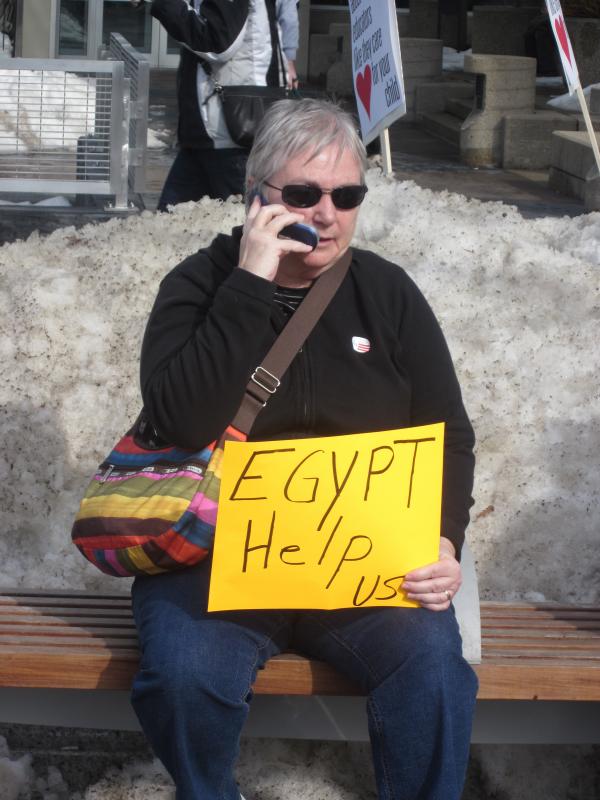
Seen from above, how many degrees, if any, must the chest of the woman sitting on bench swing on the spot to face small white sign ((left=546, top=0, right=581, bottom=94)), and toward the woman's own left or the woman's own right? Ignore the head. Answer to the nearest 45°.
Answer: approximately 180°

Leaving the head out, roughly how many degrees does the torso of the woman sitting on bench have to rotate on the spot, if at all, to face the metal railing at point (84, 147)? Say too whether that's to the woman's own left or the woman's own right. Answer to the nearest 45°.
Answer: approximately 180°

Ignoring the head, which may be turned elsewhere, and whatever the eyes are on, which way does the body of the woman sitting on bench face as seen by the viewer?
toward the camera

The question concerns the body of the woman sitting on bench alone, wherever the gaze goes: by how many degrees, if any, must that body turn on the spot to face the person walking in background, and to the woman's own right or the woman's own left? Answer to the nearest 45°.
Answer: approximately 180°
